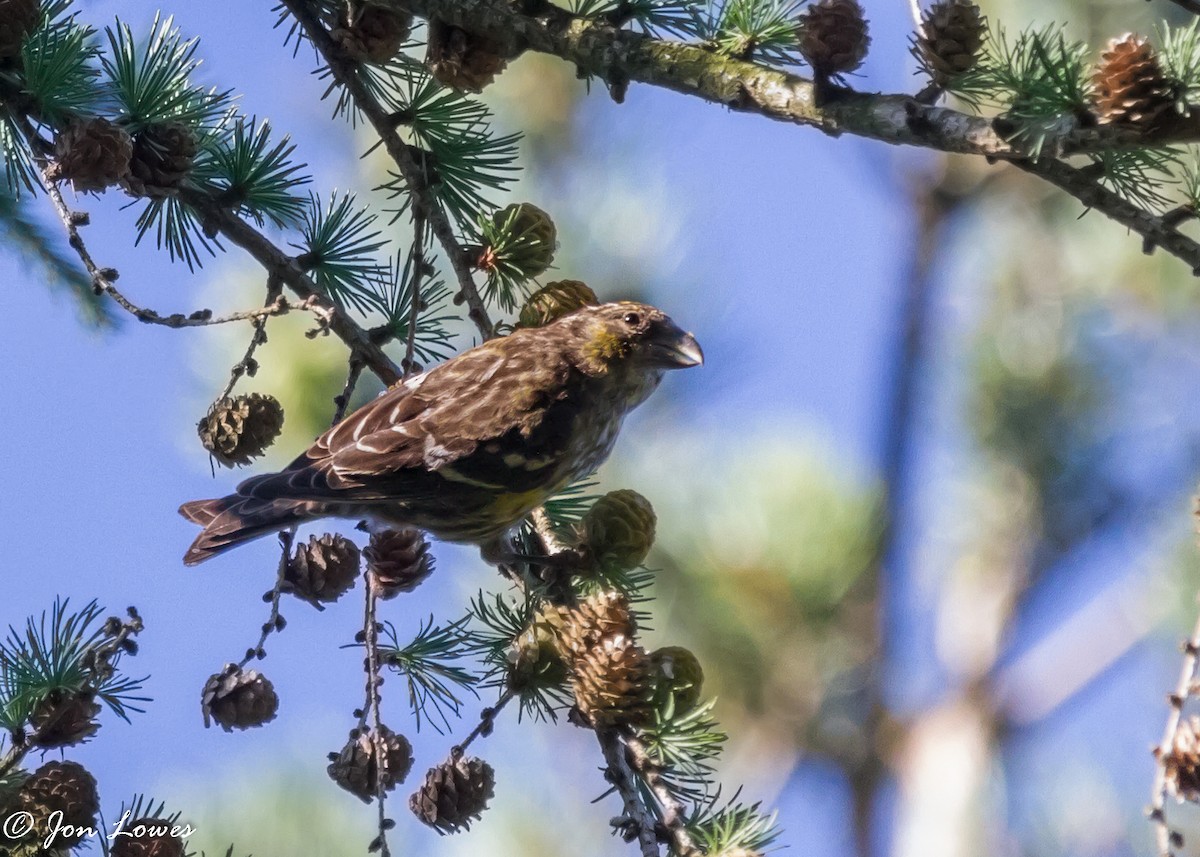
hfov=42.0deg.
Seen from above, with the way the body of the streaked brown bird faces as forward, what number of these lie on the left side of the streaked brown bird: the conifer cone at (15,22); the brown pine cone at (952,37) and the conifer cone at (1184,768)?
0

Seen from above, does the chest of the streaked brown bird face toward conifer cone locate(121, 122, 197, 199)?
no

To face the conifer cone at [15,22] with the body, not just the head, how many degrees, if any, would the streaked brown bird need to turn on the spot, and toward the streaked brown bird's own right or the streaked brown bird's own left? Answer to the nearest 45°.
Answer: approximately 135° to the streaked brown bird's own right

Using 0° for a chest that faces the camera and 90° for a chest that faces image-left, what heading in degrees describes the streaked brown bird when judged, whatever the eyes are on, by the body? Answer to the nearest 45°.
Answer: approximately 270°

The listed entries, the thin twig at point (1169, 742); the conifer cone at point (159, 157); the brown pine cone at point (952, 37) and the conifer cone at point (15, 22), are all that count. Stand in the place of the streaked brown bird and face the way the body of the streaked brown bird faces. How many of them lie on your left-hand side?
0

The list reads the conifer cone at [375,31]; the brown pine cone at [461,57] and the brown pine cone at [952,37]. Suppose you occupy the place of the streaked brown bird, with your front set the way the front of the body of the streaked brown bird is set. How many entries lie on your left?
0
